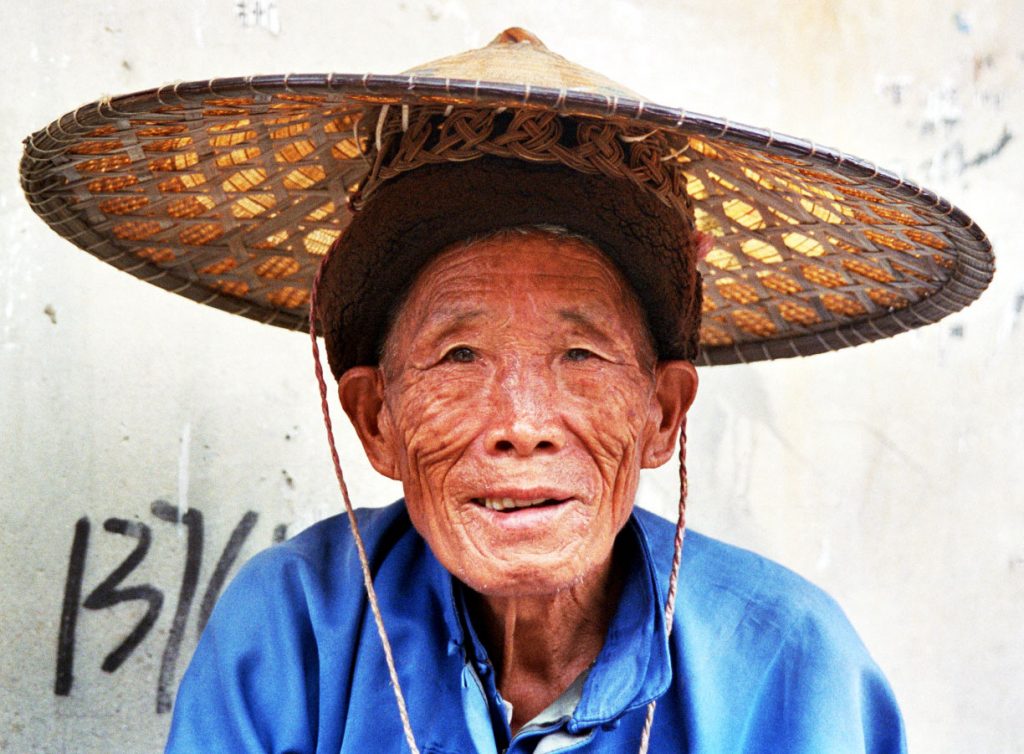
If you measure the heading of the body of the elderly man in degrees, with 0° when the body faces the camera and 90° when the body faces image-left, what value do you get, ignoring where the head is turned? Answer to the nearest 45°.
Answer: approximately 0°
